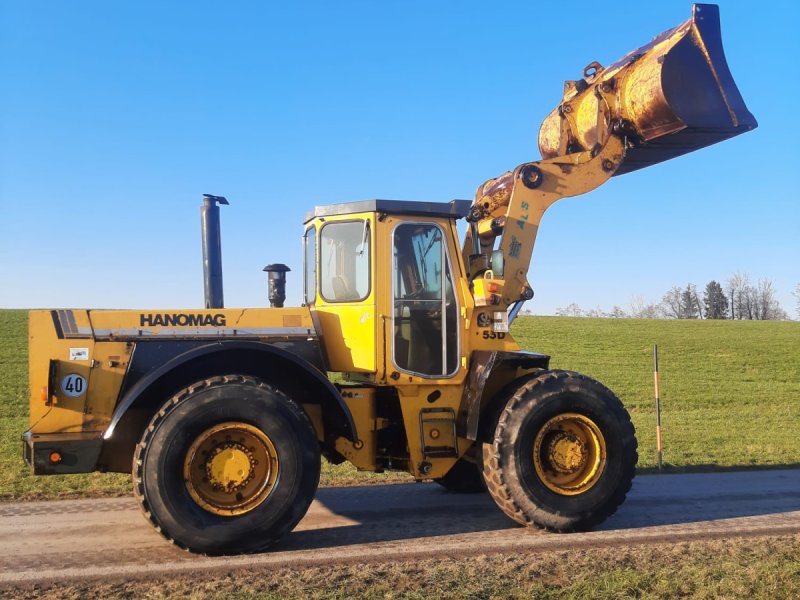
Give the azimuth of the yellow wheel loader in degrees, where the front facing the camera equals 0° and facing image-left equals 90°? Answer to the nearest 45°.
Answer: approximately 270°
